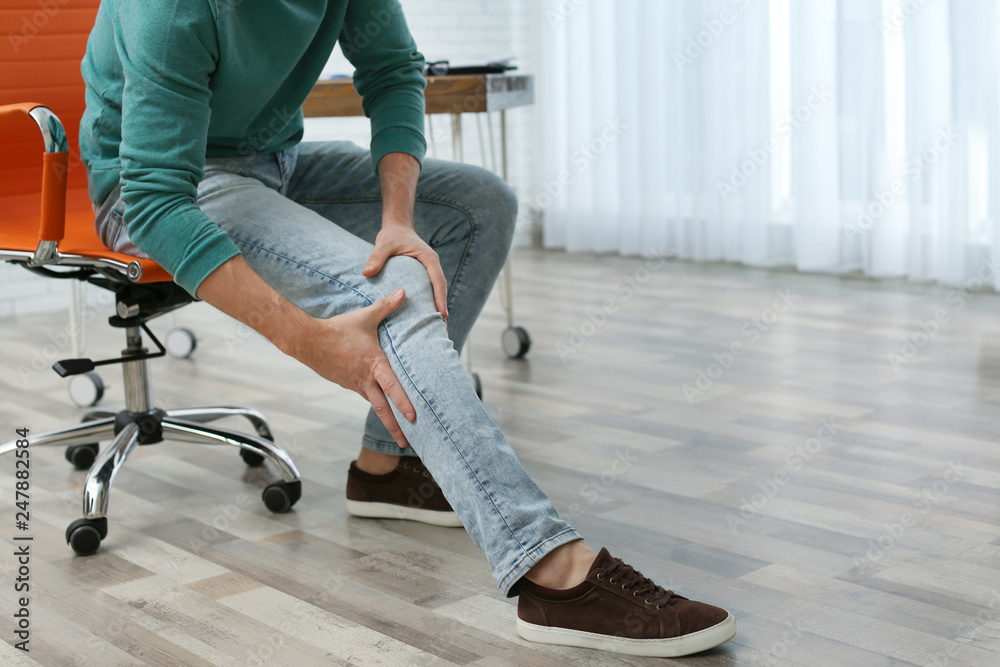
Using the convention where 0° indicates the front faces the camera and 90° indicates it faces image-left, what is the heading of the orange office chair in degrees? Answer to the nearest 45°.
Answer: approximately 315°

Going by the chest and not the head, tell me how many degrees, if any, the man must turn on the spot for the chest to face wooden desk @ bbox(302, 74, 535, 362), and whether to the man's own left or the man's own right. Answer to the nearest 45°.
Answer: approximately 135° to the man's own left

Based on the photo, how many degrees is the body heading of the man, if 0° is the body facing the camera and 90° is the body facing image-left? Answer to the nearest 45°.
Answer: approximately 315°

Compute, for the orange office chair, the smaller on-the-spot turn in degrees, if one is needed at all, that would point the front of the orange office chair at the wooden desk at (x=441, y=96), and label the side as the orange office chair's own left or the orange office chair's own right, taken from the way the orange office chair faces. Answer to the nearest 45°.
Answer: approximately 90° to the orange office chair's own left
